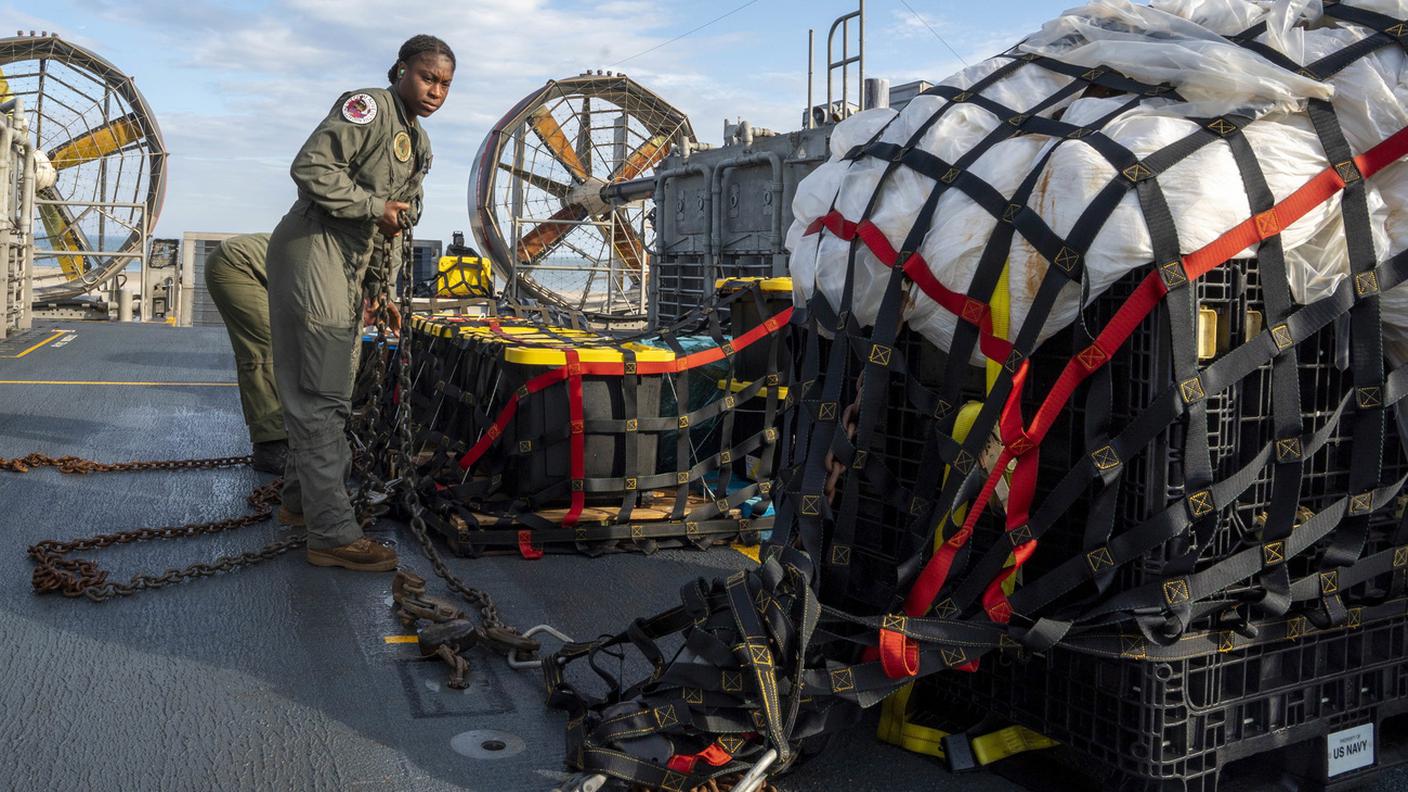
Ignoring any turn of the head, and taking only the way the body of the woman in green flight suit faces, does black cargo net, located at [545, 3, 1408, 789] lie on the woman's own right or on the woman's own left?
on the woman's own right

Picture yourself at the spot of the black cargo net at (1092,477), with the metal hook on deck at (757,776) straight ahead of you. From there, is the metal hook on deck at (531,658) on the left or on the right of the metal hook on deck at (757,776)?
right

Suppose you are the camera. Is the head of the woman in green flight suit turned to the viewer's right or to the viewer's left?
to the viewer's right

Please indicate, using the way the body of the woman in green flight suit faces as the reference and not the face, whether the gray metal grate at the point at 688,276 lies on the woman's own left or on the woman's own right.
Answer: on the woman's own left

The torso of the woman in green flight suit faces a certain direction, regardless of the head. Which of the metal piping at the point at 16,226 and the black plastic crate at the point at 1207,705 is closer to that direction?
the black plastic crate

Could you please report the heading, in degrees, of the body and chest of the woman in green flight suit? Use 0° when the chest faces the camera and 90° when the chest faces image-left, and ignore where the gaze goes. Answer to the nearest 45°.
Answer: approximately 270°

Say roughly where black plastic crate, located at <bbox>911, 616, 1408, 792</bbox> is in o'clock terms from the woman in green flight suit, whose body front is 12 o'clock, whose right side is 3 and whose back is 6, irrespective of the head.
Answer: The black plastic crate is roughly at 2 o'clock from the woman in green flight suit.

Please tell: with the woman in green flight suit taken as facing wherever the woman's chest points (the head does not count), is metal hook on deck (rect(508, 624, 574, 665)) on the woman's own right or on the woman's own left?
on the woman's own right

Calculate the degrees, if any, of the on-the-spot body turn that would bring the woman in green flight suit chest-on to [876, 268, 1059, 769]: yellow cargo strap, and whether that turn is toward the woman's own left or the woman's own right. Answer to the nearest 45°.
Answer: approximately 45° to the woman's own right

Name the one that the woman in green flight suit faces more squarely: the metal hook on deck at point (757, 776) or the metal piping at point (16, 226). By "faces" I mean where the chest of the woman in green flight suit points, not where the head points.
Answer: the metal hook on deck

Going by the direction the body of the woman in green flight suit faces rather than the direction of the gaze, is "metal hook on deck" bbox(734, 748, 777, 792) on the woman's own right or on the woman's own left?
on the woman's own right
